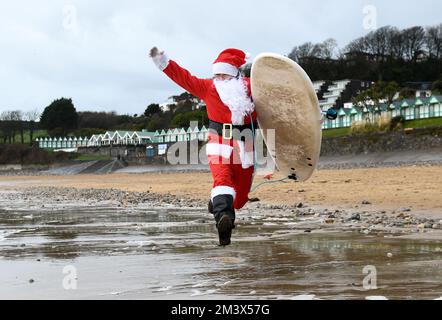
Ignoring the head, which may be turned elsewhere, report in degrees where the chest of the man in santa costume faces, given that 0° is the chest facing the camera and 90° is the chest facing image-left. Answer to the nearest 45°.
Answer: approximately 0°
